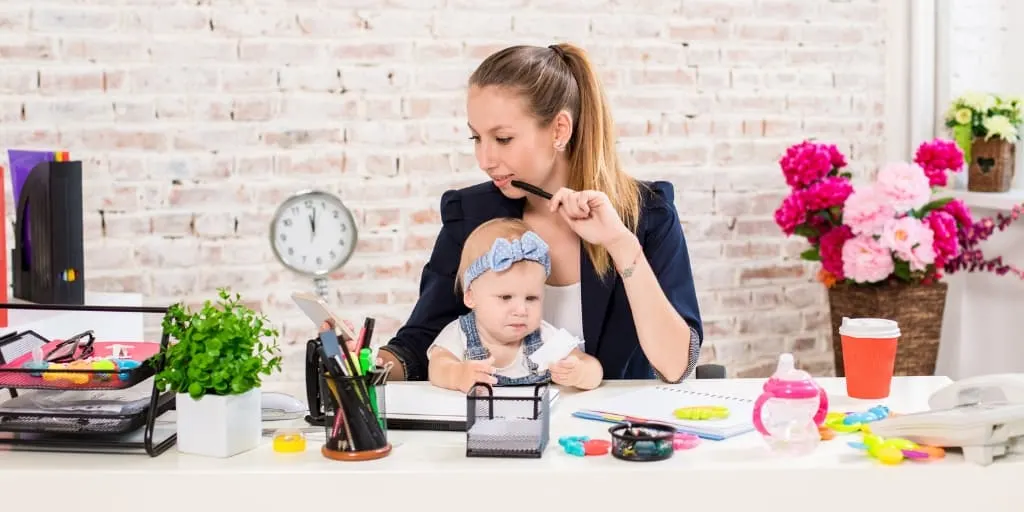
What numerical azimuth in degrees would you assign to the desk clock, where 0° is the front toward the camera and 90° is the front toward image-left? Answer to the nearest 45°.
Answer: approximately 0°

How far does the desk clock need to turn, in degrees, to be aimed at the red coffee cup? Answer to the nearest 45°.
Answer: approximately 45° to its left

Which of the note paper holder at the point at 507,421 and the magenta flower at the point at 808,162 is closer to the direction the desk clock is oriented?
the note paper holder

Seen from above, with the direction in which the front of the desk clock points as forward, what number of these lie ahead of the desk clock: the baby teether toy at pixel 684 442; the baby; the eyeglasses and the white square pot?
4

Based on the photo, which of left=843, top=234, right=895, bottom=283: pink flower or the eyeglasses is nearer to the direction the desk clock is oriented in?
the eyeglasses

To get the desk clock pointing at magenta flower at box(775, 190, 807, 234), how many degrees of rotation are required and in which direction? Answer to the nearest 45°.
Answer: approximately 90° to its left

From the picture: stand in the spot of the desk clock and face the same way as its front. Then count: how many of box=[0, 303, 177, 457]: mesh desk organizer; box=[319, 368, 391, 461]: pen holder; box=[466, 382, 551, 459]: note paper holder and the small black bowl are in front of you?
4

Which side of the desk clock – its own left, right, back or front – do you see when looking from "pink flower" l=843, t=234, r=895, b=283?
left

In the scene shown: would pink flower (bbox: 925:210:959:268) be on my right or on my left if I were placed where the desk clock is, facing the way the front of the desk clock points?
on my left
